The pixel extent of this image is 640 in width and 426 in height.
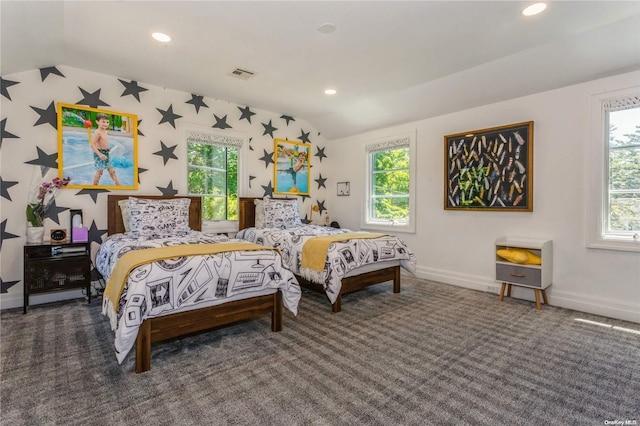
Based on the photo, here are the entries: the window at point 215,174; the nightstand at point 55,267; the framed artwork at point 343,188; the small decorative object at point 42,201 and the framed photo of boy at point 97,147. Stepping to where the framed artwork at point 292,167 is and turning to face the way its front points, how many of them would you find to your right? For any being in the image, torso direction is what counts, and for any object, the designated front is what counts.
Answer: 4

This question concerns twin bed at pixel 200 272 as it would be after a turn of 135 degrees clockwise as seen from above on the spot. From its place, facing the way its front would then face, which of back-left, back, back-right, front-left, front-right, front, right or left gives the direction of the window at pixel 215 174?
right

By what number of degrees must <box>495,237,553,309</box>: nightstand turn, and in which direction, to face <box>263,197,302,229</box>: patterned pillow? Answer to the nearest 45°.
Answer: approximately 45° to its right

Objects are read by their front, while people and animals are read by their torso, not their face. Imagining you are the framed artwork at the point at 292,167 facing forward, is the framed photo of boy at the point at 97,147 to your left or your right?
on your right

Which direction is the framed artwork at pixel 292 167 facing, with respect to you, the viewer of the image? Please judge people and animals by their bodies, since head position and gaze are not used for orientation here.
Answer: facing the viewer and to the right of the viewer

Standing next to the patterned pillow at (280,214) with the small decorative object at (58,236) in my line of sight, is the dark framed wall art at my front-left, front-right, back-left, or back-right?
back-left

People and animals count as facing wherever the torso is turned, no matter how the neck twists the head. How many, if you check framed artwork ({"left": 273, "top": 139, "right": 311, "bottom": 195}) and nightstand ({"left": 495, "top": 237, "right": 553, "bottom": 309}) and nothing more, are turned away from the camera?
0

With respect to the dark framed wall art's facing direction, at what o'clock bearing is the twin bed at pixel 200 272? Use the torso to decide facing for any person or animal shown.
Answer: The twin bed is roughly at 12 o'clock from the dark framed wall art.

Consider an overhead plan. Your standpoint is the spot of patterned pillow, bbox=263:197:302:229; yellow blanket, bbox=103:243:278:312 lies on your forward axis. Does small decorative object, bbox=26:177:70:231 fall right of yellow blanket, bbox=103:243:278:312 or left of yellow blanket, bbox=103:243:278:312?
right

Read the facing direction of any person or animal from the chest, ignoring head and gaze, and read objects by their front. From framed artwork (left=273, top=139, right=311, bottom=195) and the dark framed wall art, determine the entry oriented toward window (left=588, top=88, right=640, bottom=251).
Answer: the framed artwork

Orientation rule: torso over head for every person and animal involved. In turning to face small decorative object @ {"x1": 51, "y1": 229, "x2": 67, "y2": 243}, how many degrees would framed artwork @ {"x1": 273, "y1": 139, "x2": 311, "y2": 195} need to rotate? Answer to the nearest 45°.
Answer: approximately 90° to its right

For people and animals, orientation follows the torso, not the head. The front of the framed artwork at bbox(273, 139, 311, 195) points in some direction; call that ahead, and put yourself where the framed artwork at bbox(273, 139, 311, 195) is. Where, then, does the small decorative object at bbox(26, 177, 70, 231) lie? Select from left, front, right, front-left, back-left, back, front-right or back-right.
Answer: right

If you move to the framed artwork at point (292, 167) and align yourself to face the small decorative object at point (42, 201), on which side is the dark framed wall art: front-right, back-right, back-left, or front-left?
back-left

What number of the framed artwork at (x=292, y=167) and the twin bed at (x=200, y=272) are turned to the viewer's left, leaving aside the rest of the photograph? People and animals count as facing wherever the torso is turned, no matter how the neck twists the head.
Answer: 0

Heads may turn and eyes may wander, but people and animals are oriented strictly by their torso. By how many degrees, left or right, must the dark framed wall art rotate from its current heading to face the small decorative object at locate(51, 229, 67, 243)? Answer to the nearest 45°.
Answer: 0° — it already faces it

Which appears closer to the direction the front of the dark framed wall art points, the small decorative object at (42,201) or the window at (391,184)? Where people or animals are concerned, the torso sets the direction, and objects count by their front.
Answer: the small decorative object
